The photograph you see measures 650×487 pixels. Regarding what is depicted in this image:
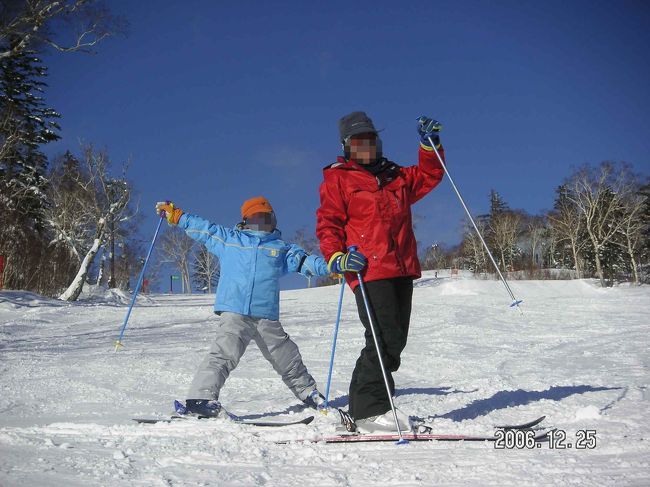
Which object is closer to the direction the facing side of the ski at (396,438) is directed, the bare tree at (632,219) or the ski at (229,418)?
the bare tree

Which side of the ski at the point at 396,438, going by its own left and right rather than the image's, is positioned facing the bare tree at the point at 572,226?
left

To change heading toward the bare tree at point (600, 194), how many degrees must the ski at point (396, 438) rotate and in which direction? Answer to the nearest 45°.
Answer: approximately 90° to its left

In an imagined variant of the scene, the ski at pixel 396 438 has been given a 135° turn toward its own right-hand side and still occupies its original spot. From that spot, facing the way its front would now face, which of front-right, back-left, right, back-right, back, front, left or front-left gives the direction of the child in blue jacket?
right

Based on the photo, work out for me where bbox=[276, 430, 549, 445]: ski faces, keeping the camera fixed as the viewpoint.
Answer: facing to the right of the viewer

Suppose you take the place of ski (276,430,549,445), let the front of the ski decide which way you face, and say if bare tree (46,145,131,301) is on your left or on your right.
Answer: on your left

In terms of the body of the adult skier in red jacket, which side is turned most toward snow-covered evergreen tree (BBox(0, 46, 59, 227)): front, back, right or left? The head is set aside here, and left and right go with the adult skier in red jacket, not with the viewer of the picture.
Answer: back

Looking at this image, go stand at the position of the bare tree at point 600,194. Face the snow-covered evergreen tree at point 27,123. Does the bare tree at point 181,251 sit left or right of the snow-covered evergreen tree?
right

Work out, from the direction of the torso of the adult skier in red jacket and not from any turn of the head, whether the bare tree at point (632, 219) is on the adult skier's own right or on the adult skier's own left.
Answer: on the adult skier's own left
